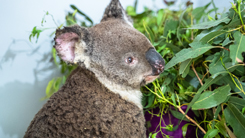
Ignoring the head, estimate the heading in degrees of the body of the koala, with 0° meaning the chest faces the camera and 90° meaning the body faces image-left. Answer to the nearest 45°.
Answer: approximately 270°
